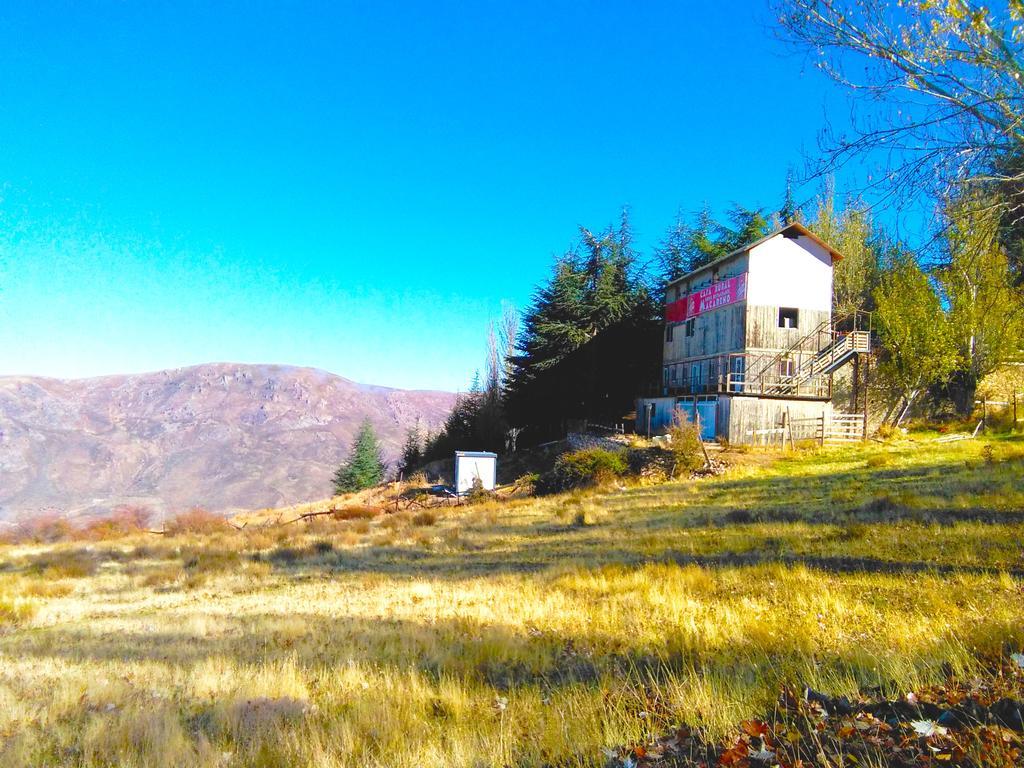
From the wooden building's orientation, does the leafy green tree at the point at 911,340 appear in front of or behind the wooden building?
behind

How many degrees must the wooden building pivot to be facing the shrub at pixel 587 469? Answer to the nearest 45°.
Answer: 0° — it already faces it

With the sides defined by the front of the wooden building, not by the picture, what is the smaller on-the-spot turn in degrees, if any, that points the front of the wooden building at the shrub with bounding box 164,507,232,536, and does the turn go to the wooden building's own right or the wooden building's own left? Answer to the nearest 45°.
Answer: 0° — it already faces it

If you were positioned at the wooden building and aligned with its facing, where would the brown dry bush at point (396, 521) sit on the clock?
The brown dry bush is roughly at 12 o'clock from the wooden building.

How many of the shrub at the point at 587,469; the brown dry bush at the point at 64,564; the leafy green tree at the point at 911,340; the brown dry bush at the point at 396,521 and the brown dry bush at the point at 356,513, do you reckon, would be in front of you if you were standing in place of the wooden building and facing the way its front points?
4

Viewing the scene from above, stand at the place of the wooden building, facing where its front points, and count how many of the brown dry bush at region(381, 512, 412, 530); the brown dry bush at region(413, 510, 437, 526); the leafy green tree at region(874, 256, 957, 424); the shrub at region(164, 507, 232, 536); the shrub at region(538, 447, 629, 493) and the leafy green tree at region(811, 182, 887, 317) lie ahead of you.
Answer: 4

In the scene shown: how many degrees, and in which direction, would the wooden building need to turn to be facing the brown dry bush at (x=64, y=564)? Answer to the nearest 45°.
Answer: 0° — it already faces it

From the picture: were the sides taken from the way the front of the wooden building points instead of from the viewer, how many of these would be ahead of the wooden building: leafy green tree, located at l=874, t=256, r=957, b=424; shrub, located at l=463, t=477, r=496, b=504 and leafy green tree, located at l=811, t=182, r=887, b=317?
1

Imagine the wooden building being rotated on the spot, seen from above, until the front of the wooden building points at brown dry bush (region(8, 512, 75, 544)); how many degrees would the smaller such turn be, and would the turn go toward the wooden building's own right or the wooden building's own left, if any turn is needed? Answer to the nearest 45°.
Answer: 0° — it already faces it

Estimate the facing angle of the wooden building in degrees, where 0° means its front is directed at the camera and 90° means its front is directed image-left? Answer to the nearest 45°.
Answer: approximately 45°

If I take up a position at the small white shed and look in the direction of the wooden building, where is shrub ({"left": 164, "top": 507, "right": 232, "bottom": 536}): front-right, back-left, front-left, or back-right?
back-right

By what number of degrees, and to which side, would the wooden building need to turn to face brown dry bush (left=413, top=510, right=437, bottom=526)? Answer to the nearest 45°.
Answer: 0° — it already faces it
